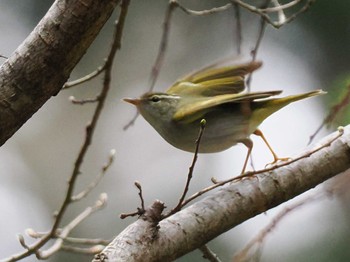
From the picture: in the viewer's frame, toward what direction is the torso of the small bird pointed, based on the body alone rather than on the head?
to the viewer's left

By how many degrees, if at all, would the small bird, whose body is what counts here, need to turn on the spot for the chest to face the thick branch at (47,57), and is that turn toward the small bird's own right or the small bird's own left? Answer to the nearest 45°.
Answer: approximately 45° to the small bird's own left

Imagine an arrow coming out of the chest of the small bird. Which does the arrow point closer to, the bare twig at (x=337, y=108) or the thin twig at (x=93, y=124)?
the thin twig

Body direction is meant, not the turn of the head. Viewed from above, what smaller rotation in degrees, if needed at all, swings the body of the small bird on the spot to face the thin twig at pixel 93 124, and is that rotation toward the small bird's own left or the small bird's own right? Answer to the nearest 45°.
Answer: approximately 45° to the small bird's own left
